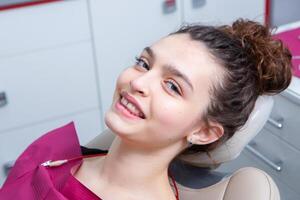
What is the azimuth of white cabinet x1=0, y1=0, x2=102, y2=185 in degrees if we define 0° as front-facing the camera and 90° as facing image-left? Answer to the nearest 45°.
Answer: approximately 0°

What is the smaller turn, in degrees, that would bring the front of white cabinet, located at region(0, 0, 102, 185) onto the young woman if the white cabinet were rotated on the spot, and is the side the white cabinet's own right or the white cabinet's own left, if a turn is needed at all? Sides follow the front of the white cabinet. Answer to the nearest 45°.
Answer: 0° — it already faces them

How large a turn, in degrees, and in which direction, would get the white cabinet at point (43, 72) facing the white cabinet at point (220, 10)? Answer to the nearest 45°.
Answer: approximately 90° to its left

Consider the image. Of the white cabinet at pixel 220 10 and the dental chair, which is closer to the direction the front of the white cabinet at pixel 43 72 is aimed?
the dental chair
